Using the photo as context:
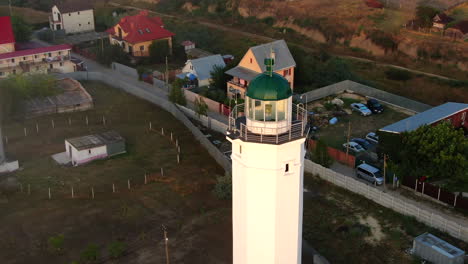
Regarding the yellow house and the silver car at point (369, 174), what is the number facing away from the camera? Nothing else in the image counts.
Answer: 0

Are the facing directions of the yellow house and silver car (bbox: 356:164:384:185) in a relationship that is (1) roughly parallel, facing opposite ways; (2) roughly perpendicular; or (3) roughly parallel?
roughly perpendicular

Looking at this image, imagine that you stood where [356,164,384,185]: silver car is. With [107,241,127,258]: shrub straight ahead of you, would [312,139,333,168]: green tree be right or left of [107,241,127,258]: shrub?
right

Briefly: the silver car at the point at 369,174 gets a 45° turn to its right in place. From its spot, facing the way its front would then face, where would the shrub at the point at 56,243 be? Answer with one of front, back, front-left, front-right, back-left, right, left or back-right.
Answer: front-right

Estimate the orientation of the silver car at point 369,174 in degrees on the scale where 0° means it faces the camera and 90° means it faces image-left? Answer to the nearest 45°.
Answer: approximately 315°

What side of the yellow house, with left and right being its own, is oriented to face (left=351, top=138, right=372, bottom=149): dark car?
left

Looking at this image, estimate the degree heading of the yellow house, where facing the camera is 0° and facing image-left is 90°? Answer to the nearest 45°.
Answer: approximately 45°

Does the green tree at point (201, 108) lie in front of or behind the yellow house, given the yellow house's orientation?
in front

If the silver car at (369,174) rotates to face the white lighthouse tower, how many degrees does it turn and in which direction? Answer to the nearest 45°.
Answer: approximately 45° to its right
